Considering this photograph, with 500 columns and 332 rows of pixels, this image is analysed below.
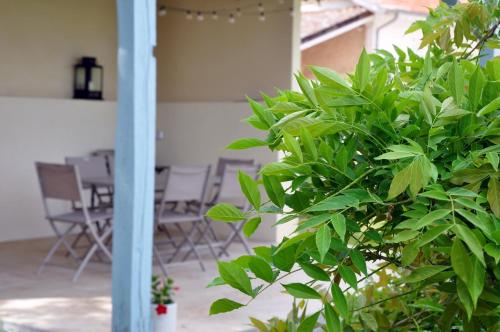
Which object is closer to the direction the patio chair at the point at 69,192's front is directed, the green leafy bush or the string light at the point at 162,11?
the string light

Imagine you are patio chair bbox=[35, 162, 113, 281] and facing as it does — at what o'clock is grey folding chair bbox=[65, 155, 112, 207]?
grey folding chair bbox=[65, 155, 112, 207] is roughly at 11 o'clock from patio chair bbox=[35, 162, 113, 281].

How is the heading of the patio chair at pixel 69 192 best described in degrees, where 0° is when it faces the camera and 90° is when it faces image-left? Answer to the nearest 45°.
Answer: approximately 225°

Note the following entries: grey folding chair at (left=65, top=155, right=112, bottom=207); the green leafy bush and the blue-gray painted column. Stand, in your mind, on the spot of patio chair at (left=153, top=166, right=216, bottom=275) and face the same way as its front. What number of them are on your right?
1

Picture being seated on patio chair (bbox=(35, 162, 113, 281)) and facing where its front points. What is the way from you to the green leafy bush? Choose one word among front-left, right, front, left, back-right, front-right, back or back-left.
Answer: back-right
